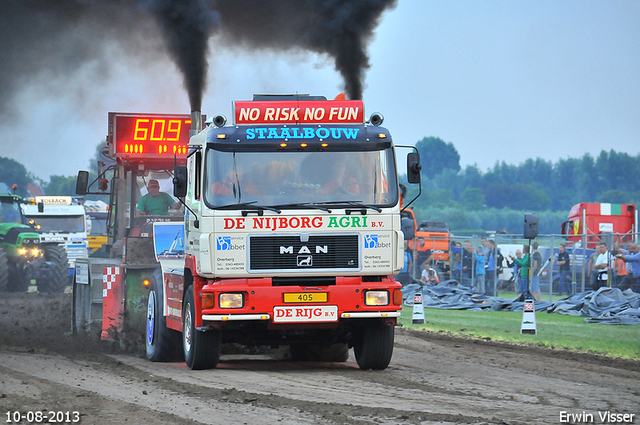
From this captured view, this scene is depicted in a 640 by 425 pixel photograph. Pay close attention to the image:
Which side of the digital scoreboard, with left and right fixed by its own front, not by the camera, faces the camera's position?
front

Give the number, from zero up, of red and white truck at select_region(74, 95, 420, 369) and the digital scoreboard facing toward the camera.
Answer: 2

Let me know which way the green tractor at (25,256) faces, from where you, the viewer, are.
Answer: facing the viewer and to the right of the viewer

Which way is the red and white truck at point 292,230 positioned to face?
toward the camera

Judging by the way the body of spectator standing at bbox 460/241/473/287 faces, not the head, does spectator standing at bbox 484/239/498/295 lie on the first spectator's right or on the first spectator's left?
on the first spectator's left

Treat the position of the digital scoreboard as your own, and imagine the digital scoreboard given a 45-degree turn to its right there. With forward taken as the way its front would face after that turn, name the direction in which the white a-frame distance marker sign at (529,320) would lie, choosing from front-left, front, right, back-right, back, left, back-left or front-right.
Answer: back-left

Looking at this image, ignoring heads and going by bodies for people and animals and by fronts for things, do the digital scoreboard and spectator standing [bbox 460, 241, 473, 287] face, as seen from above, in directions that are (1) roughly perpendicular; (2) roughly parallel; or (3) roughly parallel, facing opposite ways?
roughly perpendicular

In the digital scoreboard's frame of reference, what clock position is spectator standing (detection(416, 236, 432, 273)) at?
The spectator standing is roughly at 7 o'clock from the digital scoreboard.

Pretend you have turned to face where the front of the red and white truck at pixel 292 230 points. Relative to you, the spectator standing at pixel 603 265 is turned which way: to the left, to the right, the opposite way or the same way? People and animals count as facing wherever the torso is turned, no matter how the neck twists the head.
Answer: to the right

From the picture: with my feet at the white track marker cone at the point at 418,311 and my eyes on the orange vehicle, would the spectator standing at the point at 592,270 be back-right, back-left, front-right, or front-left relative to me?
front-right
